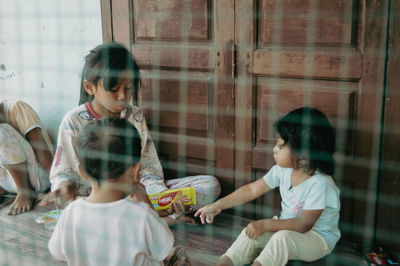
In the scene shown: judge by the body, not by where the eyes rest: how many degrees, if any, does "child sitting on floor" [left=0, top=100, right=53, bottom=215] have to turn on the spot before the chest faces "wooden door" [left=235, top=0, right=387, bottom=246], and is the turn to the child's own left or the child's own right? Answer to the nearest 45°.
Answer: approximately 90° to the child's own left

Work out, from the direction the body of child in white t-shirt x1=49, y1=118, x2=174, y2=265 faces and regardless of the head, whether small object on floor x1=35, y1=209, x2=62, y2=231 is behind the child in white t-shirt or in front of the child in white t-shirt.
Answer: in front

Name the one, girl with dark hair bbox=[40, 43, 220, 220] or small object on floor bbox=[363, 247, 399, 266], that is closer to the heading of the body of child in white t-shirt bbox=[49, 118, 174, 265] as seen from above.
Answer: the girl with dark hair

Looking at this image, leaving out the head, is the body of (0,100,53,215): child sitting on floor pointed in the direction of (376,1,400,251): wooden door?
no

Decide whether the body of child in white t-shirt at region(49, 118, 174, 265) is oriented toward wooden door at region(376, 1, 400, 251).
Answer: no

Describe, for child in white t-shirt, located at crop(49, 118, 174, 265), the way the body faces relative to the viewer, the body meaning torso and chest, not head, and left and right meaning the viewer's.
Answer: facing away from the viewer

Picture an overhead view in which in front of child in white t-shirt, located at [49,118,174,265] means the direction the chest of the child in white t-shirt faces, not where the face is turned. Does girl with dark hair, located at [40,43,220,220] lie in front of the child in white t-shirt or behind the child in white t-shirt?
in front

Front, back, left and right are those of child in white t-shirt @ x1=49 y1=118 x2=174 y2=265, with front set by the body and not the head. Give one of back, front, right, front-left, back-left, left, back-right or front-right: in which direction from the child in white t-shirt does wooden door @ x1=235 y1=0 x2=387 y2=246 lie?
front-right
